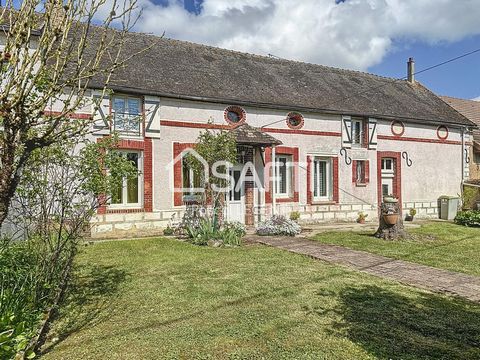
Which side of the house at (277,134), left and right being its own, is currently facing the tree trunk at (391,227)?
front

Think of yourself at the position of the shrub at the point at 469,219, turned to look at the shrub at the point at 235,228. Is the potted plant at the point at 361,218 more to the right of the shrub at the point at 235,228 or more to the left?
right

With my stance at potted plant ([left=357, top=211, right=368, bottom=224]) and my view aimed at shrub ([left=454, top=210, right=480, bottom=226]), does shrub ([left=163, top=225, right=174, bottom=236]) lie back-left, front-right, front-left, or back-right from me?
back-right

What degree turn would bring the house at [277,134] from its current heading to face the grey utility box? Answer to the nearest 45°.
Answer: approximately 90° to its left

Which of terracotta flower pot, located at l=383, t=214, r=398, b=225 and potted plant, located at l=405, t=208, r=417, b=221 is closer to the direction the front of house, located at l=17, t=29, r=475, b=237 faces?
the terracotta flower pot

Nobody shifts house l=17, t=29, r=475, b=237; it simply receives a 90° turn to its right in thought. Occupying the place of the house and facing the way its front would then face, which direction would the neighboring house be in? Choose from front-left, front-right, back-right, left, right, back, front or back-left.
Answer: back

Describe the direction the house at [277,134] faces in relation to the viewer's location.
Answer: facing the viewer and to the right of the viewer

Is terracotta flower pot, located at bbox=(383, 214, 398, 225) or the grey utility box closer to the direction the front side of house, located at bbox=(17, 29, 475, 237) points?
the terracotta flower pot
